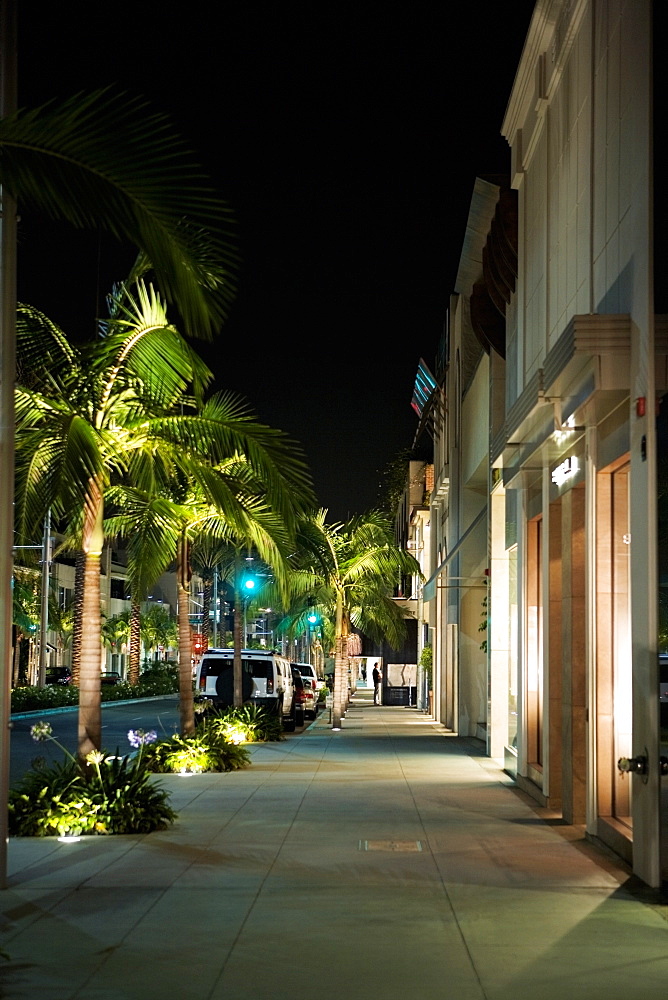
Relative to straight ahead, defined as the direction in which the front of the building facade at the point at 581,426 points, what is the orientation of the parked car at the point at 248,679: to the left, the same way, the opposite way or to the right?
to the right

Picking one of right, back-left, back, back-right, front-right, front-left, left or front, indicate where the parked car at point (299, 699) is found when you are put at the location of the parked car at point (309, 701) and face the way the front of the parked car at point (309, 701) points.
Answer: back

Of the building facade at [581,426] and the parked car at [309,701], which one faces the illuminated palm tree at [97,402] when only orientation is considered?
the building facade

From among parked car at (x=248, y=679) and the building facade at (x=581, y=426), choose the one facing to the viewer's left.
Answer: the building facade

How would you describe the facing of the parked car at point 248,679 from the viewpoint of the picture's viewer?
facing away from the viewer

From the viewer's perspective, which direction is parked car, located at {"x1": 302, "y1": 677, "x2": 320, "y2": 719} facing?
away from the camera

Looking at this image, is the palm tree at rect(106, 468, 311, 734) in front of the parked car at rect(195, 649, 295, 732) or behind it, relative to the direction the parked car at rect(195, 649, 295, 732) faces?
behind

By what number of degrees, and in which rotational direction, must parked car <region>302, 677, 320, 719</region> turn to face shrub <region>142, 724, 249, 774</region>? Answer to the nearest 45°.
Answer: approximately 180°

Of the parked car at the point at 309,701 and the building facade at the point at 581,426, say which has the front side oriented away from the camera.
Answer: the parked car

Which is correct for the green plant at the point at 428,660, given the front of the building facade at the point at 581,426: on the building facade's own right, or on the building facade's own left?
on the building facade's own right

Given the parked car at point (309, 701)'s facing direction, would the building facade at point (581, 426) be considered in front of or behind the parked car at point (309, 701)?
behind

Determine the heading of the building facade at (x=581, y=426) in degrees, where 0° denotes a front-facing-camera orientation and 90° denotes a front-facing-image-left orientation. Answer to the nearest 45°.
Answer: approximately 90°

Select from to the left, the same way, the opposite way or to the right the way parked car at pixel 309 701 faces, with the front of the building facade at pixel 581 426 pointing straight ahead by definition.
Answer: to the right

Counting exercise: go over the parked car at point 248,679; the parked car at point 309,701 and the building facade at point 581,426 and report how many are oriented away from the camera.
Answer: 2

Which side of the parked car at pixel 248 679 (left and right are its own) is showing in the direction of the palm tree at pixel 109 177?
back
